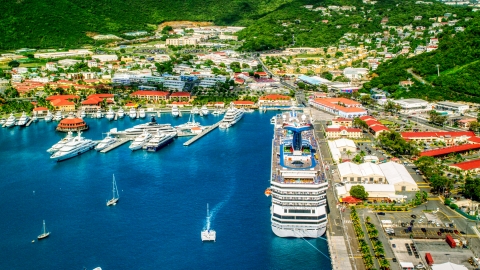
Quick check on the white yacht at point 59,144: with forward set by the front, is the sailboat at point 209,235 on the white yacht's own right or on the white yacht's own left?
on the white yacht's own left

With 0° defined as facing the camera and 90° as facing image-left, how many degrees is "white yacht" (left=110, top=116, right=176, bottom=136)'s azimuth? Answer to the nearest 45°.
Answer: approximately 90°

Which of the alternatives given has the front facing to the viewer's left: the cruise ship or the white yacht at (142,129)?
the white yacht

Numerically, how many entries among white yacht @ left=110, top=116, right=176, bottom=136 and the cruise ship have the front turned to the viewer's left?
1

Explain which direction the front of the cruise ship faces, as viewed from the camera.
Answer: facing away from the viewer

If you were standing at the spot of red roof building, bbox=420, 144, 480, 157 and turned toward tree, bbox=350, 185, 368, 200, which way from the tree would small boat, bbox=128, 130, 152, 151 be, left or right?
right

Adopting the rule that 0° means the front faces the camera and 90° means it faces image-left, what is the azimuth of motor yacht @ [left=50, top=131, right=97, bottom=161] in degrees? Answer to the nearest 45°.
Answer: approximately 45°

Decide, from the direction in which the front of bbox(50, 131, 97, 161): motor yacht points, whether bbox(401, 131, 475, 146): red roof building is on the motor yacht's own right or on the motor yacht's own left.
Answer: on the motor yacht's own left

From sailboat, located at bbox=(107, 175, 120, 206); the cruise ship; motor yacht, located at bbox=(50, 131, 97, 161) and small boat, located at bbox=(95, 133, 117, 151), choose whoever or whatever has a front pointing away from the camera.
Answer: the cruise ship
